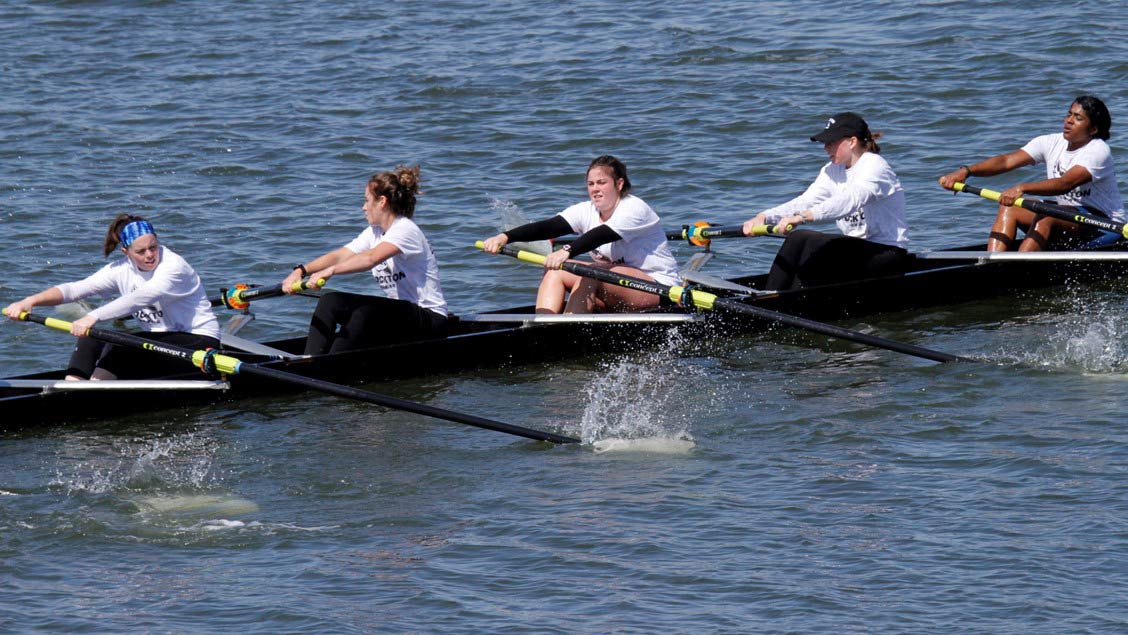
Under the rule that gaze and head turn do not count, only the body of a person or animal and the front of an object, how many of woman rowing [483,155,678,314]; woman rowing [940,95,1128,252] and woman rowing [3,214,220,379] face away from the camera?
0

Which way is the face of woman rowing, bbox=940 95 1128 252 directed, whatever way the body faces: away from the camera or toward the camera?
toward the camera

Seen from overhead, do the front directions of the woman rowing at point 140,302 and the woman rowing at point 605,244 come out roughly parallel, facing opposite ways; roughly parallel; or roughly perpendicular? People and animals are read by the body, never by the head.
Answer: roughly parallel

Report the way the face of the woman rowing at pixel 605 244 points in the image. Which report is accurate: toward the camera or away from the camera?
toward the camera

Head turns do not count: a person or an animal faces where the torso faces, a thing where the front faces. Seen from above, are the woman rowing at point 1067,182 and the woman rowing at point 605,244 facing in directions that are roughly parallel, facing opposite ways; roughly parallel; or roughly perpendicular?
roughly parallel

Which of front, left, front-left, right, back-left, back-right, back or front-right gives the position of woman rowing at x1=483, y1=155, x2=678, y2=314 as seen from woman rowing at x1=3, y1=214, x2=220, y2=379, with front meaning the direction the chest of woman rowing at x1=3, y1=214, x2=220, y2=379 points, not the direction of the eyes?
back-left

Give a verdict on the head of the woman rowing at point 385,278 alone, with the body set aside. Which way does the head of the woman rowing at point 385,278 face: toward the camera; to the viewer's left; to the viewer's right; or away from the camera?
to the viewer's left

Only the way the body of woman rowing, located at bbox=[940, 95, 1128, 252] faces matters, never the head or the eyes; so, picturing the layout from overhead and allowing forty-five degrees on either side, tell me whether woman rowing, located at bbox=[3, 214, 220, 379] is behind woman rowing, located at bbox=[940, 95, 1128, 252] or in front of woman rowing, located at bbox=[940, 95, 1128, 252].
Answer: in front

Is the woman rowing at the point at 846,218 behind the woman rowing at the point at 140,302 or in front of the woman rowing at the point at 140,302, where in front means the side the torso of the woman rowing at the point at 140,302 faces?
behind

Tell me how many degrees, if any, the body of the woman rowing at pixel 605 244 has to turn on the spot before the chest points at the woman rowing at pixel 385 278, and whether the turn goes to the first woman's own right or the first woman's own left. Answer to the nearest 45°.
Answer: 0° — they already face them

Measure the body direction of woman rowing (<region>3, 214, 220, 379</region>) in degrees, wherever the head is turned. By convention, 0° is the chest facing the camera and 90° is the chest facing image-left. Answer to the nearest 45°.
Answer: approximately 45°

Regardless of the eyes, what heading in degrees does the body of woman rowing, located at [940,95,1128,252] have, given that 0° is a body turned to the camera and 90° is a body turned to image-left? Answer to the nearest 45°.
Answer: approximately 45°

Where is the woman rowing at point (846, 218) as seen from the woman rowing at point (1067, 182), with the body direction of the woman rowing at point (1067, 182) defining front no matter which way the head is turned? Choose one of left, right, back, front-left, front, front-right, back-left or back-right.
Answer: front

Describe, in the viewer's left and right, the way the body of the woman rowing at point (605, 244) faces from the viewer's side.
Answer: facing the viewer and to the left of the viewer

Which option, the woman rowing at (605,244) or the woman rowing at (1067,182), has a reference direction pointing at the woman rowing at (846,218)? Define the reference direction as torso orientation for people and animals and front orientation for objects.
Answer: the woman rowing at (1067,182)

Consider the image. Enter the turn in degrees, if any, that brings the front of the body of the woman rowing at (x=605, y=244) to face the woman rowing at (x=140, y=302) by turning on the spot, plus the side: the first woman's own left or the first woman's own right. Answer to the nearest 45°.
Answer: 0° — they already face them

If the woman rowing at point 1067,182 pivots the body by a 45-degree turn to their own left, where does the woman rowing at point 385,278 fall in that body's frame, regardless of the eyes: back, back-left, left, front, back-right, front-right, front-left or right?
front-right

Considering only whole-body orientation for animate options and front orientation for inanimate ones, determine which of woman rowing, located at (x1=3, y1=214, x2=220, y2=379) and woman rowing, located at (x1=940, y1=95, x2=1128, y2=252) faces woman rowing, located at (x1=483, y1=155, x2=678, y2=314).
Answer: woman rowing, located at (x1=940, y1=95, x2=1128, y2=252)

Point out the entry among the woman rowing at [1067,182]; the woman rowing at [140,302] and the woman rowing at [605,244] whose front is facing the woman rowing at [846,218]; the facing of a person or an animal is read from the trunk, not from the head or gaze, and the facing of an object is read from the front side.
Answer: the woman rowing at [1067,182]
